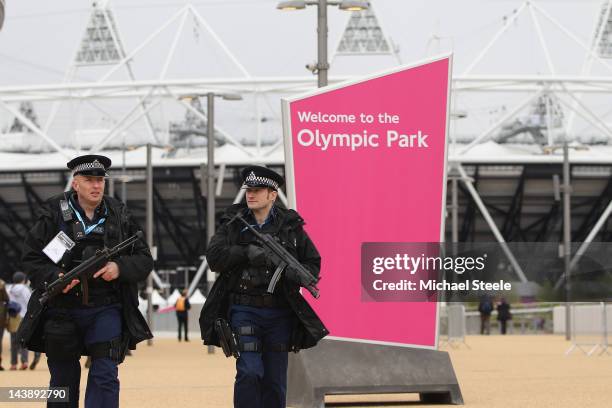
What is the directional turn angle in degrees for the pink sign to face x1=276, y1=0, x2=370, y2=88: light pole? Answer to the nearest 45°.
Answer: approximately 180°

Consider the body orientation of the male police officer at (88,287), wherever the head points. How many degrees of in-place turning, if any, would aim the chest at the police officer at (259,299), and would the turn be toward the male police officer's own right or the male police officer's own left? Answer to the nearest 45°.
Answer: approximately 90° to the male police officer's own left

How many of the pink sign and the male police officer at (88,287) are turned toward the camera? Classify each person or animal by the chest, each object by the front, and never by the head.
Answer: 2

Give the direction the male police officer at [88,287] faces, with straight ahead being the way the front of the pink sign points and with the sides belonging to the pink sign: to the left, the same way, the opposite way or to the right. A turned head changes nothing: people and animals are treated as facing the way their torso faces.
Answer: the same way

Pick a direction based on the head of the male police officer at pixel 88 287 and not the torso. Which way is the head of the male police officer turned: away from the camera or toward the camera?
toward the camera

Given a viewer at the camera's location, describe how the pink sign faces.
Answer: facing the viewer

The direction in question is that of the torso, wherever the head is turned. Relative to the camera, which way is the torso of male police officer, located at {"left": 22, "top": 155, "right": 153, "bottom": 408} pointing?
toward the camera

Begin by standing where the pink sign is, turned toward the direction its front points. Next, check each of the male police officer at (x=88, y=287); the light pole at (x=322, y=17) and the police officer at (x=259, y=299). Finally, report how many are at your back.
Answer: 1

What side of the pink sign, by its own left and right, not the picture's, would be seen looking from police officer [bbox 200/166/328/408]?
front
